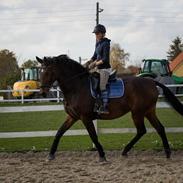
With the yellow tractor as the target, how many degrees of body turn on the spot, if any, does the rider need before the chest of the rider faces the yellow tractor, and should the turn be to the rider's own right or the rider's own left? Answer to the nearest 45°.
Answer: approximately 90° to the rider's own right

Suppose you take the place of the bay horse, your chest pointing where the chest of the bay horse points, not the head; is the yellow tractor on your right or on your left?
on your right

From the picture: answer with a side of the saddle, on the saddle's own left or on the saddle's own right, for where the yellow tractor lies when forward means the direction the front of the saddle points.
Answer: on the saddle's own right

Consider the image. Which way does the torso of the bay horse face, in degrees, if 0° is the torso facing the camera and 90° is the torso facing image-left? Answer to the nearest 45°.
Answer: approximately 90°

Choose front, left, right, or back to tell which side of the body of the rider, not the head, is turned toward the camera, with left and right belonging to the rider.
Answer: left

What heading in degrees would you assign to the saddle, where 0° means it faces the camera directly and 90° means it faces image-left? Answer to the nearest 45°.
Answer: approximately 90°
